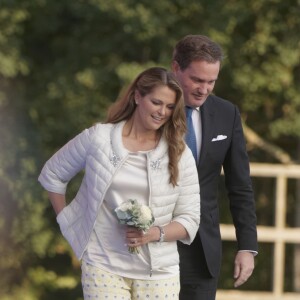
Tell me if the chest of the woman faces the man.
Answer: no

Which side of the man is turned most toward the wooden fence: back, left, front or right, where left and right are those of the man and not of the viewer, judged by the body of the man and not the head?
back

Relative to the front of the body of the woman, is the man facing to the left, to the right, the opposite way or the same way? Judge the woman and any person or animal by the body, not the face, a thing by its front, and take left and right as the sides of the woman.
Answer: the same way

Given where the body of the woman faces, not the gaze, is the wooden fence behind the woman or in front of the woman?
behind

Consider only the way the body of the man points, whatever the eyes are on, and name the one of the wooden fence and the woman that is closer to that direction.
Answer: the woman

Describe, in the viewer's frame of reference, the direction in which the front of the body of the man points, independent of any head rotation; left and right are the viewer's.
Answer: facing the viewer

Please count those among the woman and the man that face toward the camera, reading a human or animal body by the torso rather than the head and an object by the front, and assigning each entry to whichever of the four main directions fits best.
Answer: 2

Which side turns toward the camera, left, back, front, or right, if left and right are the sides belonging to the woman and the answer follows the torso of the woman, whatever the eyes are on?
front

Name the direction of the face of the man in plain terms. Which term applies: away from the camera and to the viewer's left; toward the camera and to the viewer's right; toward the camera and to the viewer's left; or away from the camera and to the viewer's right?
toward the camera and to the viewer's left
